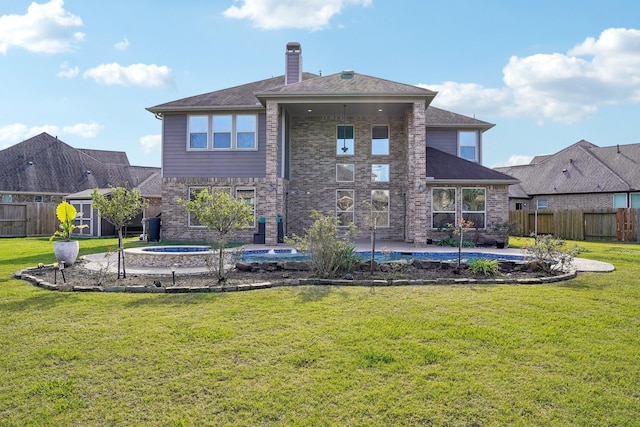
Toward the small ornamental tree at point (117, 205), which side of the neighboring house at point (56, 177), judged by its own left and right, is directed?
back

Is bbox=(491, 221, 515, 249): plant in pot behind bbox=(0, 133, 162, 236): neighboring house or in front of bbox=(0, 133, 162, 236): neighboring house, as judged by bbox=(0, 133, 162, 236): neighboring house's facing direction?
behind

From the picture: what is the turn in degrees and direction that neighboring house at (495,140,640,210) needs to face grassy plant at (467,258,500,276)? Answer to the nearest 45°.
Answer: approximately 180°

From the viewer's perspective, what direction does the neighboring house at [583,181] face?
away from the camera

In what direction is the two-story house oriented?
away from the camera

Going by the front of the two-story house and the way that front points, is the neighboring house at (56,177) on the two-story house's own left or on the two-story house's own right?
on the two-story house's own left

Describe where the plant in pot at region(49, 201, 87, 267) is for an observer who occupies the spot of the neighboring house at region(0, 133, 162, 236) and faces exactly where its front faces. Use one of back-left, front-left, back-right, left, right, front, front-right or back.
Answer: back

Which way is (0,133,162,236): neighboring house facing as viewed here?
away from the camera

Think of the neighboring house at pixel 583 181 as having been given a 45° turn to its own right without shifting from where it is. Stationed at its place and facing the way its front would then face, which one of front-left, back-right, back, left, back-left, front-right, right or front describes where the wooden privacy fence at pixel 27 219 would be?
back

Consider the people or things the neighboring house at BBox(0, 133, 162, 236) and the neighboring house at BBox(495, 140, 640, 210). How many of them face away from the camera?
2

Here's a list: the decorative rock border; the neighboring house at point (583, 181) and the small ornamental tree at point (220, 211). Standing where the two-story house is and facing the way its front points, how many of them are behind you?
2
